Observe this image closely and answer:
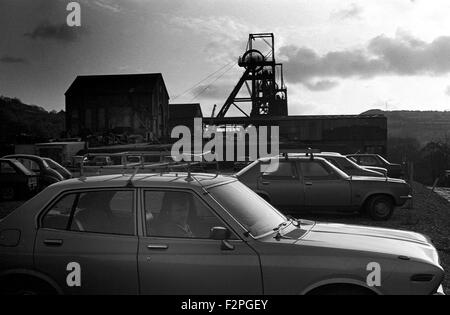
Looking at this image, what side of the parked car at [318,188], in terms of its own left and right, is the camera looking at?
right

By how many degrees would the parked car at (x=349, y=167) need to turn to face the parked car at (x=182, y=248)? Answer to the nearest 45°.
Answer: approximately 90° to its right

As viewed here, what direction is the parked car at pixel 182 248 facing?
to the viewer's right

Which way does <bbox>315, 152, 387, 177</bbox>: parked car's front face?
to the viewer's right

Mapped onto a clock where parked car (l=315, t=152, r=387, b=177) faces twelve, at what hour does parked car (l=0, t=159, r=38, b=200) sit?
parked car (l=0, t=159, r=38, b=200) is roughly at 6 o'clock from parked car (l=315, t=152, r=387, b=177).

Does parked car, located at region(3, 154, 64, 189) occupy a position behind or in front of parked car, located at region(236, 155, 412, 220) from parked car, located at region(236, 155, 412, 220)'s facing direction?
behind

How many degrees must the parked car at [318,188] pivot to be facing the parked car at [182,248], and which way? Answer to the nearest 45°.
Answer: approximately 90° to its right

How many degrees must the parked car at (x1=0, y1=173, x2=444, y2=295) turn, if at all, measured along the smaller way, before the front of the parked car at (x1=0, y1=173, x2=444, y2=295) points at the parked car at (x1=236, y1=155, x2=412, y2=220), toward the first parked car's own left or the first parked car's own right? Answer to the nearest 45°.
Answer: approximately 90° to the first parked car's own left

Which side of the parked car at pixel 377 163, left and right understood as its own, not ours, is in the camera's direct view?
right
